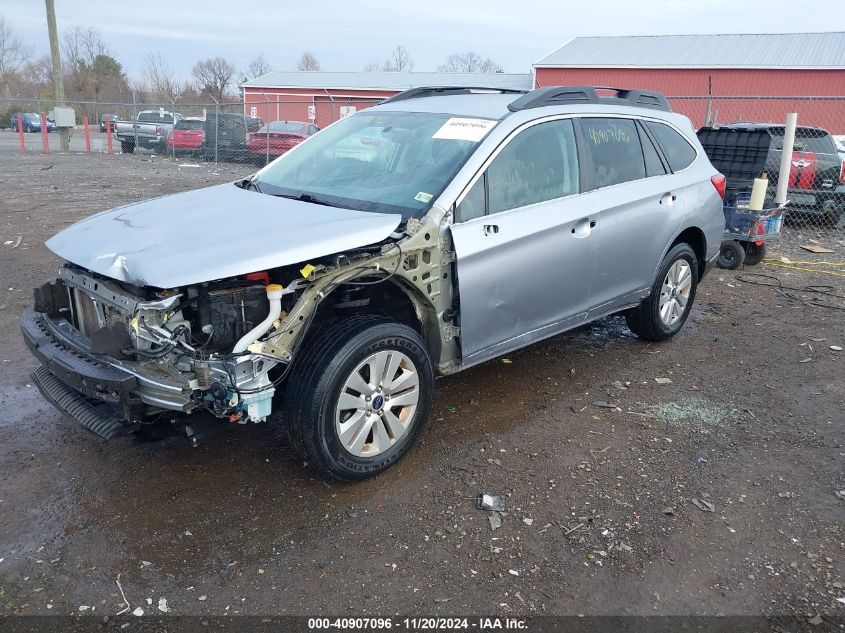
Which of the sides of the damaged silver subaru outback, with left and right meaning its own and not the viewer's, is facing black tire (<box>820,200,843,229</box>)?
back

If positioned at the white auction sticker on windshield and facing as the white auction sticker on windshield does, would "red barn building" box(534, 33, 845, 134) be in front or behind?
behind

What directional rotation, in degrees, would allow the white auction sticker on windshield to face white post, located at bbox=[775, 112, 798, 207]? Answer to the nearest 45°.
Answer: approximately 180°

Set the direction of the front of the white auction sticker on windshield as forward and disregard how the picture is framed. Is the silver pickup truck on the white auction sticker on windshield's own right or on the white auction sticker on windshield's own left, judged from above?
on the white auction sticker on windshield's own right

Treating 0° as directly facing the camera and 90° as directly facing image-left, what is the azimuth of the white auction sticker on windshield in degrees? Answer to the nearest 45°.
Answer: approximately 45°

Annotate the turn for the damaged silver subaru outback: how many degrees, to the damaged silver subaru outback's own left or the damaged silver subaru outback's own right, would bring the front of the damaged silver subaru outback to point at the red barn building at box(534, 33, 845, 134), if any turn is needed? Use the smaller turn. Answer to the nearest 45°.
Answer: approximately 180°

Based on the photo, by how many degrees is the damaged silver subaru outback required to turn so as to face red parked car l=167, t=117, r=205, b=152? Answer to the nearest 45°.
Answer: approximately 135° to its right

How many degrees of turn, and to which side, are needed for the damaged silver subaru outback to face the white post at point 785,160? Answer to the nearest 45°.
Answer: approximately 180°

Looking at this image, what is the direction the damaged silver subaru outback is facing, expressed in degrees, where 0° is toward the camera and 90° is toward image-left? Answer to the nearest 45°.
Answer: approximately 45°

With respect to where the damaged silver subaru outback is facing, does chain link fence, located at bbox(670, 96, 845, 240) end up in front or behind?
behind
